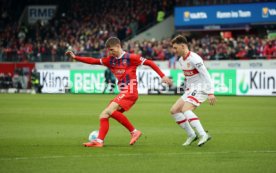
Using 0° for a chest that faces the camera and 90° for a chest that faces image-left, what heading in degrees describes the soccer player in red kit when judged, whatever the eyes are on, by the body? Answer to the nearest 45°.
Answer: approximately 45°

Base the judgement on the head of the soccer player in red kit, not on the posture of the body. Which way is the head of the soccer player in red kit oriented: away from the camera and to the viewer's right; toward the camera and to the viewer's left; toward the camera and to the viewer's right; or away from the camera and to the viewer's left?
toward the camera and to the viewer's left

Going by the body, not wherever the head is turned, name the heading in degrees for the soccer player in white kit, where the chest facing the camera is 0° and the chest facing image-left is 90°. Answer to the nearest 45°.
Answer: approximately 45°

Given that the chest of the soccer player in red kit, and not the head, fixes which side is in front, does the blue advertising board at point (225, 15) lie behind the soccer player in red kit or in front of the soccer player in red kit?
behind

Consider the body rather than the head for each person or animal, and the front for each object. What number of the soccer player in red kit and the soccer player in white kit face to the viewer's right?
0

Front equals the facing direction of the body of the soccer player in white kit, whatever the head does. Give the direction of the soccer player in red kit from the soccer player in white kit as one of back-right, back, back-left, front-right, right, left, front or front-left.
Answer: front-right

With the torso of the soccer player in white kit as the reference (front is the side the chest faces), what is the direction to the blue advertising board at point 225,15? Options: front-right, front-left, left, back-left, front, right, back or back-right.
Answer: back-right

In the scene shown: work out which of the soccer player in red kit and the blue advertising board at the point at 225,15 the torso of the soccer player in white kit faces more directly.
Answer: the soccer player in red kit
